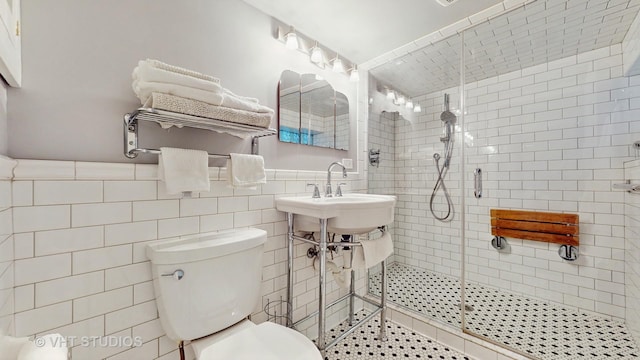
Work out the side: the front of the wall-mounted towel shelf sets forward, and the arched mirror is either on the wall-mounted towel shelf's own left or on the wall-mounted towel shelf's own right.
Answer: on the wall-mounted towel shelf's own left

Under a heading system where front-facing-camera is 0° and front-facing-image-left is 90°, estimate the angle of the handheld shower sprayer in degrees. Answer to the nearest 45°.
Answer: approximately 45°

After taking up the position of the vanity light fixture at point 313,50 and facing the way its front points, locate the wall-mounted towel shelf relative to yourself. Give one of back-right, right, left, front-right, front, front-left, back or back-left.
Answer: right

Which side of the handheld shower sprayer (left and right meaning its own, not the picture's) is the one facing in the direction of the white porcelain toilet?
front

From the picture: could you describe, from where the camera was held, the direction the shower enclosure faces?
facing the viewer and to the left of the viewer

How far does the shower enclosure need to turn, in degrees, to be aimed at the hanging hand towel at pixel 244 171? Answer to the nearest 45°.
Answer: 0° — it already faces it

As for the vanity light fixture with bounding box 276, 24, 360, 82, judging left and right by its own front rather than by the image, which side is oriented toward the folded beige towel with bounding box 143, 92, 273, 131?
right

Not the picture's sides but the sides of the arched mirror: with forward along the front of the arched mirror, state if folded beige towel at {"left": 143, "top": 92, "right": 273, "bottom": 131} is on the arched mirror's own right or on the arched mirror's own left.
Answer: on the arched mirror's own right

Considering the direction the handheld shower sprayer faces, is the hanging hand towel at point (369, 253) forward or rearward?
forward

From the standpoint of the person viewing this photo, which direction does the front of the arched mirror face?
facing the viewer and to the right of the viewer

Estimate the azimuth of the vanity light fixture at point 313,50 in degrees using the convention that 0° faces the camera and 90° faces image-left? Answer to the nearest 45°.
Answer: approximately 315°

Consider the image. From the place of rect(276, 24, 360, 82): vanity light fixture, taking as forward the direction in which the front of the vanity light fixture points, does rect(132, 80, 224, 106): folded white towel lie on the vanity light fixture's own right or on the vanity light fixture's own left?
on the vanity light fixture's own right
